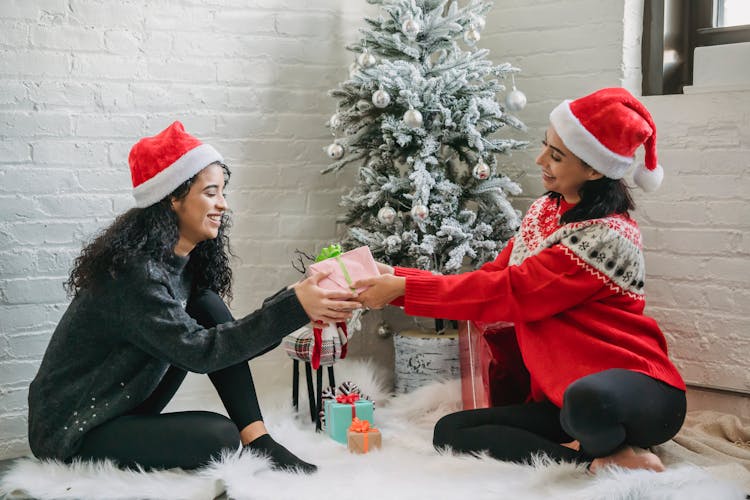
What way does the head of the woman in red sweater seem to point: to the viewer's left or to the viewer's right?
to the viewer's left

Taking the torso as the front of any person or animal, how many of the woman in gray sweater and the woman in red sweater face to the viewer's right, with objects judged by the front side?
1

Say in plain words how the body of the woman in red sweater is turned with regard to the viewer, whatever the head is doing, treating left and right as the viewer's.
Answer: facing to the left of the viewer

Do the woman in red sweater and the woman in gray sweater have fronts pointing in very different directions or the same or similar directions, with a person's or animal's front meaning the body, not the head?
very different directions

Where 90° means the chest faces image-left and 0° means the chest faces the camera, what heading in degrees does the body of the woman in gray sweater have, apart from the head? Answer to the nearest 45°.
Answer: approximately 270°

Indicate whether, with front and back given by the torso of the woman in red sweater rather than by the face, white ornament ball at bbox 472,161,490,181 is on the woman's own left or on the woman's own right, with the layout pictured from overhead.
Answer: on the woman's own right

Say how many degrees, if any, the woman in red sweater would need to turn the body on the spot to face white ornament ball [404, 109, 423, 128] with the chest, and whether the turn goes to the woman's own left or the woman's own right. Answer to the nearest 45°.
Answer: approximately 45° to the woman's own right

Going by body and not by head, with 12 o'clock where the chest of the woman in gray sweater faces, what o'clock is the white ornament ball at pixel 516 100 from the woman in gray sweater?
The white ornament ball is roughly at 11 o'clock from the woman in gray sweater.

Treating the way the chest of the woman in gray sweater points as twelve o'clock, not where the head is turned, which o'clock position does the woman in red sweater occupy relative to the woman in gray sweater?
The woman in red sweater is roughly at 12 o'clock from the woman in gray sweater.

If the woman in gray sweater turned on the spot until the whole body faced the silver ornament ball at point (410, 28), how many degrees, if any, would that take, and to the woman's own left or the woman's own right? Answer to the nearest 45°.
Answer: approximately 45° to the woman's own left

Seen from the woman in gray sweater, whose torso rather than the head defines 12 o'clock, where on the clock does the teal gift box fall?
The teal gift box is roughly at 11 o'clock from the woman in gray sweater.
